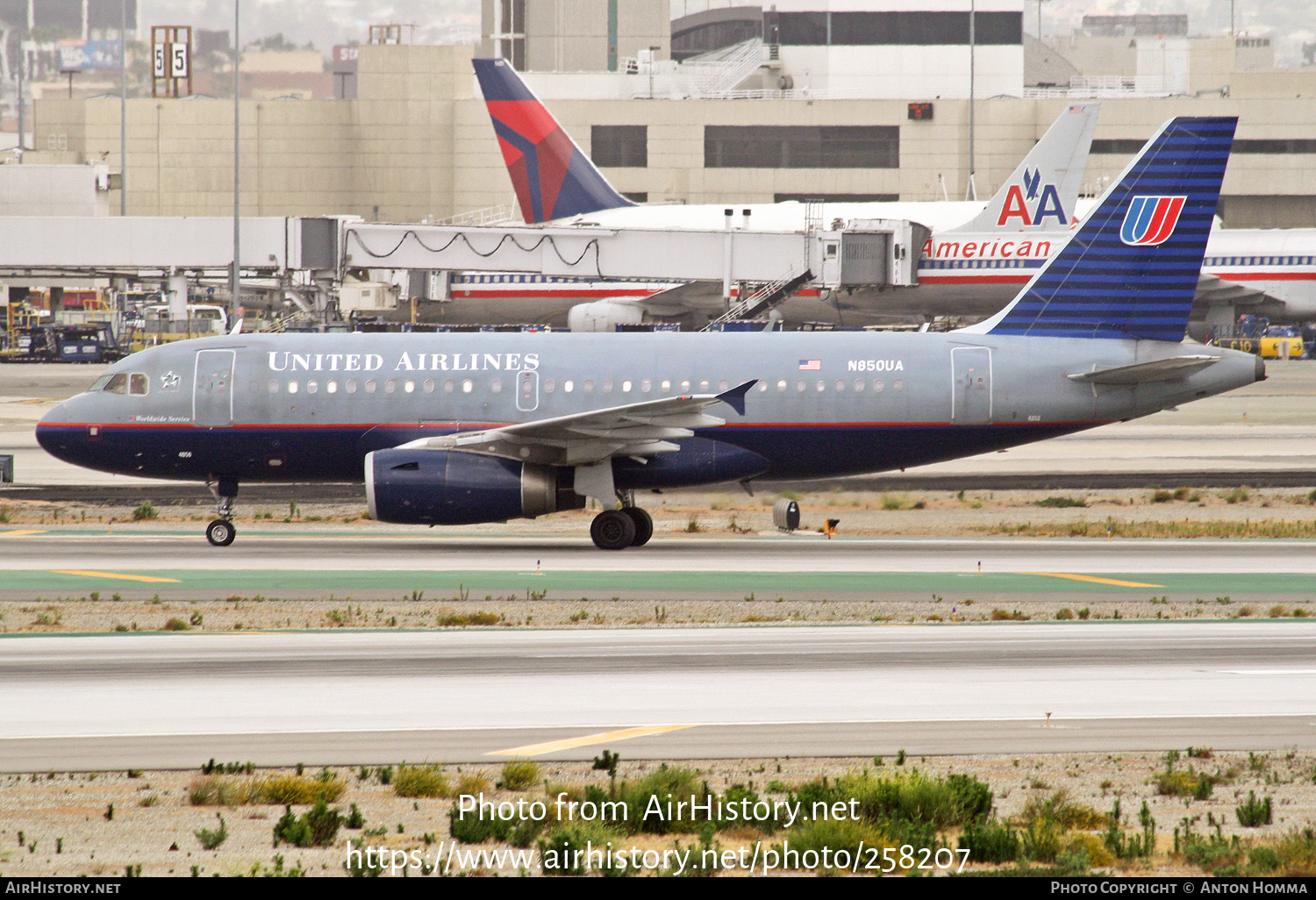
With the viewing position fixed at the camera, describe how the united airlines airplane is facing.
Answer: facing to the left of the viewer
